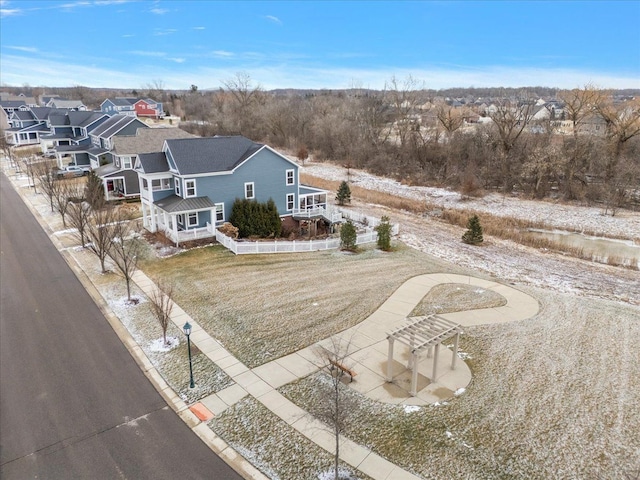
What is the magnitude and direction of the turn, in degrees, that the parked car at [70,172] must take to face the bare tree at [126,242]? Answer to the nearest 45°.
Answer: approximately 90° to its right

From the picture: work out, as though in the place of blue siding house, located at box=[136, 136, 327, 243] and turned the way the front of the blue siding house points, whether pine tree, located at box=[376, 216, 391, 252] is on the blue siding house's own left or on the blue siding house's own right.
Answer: on the blue siding house's own left

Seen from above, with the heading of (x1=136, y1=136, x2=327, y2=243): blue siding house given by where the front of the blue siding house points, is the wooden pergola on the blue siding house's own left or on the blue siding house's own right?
on the blue siding house's own left

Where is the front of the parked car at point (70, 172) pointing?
to the viewer's left

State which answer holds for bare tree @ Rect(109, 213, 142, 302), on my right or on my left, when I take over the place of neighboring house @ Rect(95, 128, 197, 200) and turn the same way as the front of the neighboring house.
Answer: on my left

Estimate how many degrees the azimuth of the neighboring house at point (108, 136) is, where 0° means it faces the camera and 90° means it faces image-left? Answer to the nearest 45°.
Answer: approximately 45°

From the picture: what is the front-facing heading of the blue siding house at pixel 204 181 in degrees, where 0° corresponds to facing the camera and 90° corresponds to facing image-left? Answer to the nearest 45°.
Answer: approximately 45°

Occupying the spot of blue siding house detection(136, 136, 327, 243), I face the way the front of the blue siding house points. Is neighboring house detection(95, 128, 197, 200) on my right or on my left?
on my right
